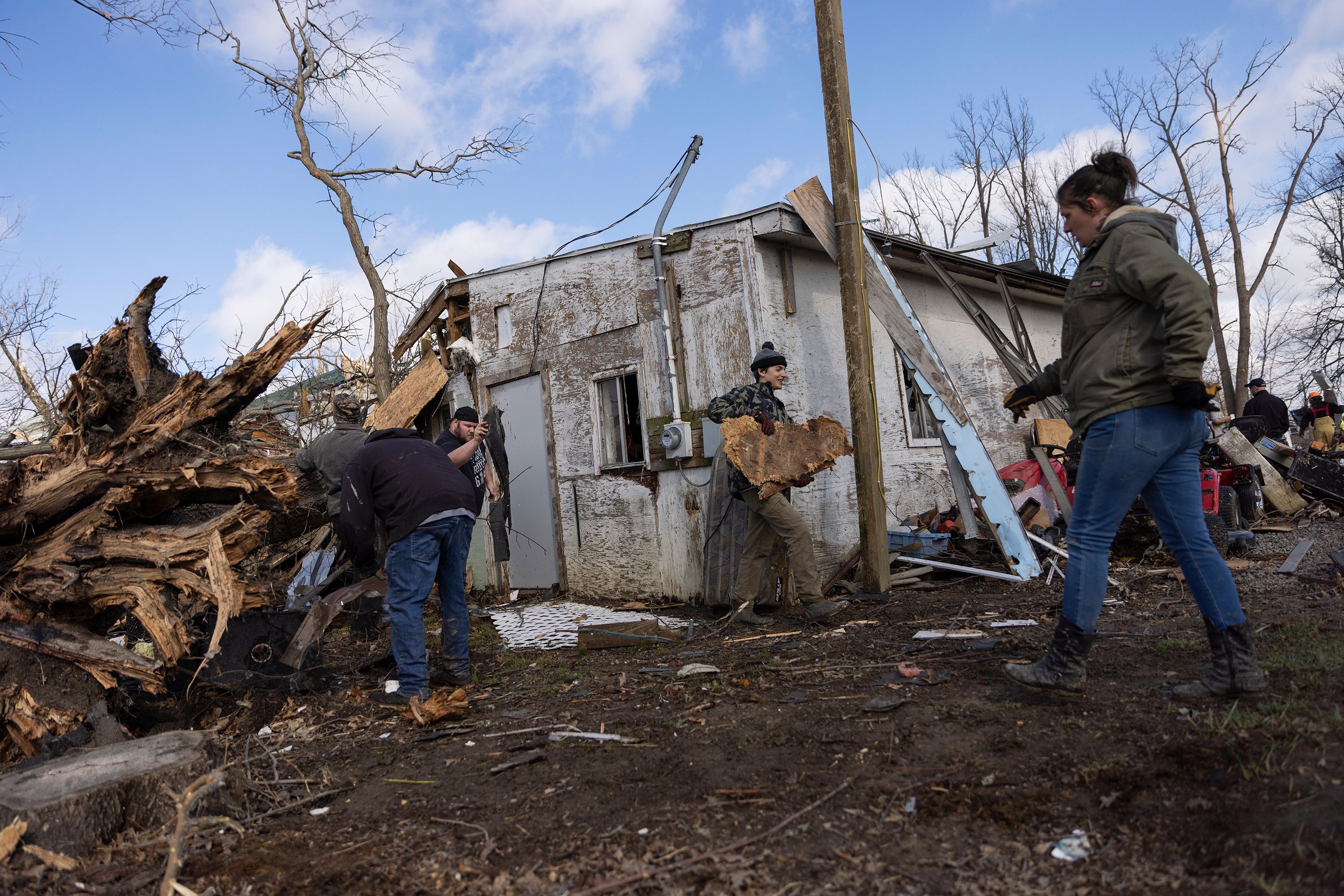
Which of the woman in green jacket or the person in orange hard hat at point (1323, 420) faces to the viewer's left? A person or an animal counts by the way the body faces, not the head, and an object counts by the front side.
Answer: the woman in green jacket

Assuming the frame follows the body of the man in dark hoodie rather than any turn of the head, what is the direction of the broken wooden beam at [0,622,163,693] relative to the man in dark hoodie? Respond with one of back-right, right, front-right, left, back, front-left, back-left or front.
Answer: front-left

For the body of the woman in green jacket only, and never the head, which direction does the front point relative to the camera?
to the viewer's left

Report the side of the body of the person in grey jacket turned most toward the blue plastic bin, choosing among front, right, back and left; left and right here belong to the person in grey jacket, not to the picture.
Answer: right

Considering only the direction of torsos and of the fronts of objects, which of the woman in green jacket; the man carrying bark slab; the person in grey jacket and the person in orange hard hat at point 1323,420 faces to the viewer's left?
the woman in green jacket

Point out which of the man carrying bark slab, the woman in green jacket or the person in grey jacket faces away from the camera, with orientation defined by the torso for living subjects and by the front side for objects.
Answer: the person in grey jacket

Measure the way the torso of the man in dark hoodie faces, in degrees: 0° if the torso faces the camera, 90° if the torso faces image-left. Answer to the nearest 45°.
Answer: approximately 135°

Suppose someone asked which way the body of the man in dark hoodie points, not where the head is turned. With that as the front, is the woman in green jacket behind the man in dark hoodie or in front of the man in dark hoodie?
behind

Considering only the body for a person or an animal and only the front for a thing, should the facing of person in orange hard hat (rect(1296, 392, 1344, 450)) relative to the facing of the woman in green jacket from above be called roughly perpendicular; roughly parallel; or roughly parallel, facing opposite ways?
roughly perpendicular
